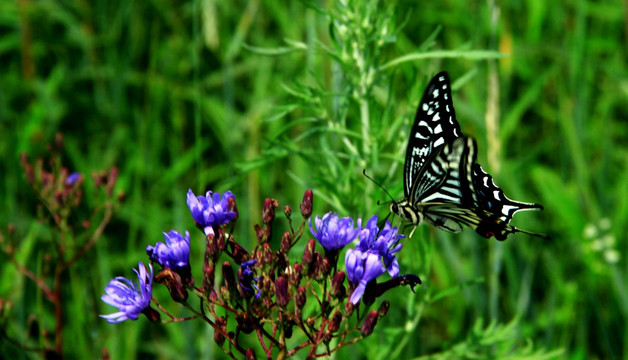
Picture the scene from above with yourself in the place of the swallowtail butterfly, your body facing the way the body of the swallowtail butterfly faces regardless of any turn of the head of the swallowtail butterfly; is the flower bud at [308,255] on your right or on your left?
on your left

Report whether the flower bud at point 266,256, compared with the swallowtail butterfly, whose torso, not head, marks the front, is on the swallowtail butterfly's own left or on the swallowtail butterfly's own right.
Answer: on the swallowtail butterfly's own left

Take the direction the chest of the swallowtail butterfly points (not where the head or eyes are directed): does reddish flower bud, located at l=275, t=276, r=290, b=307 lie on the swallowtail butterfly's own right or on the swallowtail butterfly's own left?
on the swallowtail butterfly's own left

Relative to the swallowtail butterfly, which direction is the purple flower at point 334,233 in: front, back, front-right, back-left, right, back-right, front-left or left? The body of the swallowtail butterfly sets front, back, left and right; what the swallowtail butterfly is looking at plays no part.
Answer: front-left

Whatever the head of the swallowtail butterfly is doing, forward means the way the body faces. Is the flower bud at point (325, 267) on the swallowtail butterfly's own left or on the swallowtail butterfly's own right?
on the swallowtail butterfly's own left

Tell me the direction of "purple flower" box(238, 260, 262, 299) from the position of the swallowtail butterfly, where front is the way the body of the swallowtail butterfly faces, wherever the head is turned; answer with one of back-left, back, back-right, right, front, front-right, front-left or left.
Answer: front-left

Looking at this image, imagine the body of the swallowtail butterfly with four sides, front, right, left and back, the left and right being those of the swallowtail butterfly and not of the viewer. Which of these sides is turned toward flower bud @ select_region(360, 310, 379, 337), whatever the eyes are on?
front

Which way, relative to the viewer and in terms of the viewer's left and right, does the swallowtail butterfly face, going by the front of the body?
facing to the left of the viewer

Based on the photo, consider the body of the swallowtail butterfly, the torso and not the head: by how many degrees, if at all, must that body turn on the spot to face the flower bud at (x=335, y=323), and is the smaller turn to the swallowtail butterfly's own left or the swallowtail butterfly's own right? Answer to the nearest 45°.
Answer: approximately 45° to the swallowtail butterfly's own left

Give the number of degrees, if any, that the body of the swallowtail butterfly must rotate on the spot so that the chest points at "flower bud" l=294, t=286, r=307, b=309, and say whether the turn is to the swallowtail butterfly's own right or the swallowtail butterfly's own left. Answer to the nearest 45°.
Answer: approximately 45° to the swallowtail butterfly's own left
